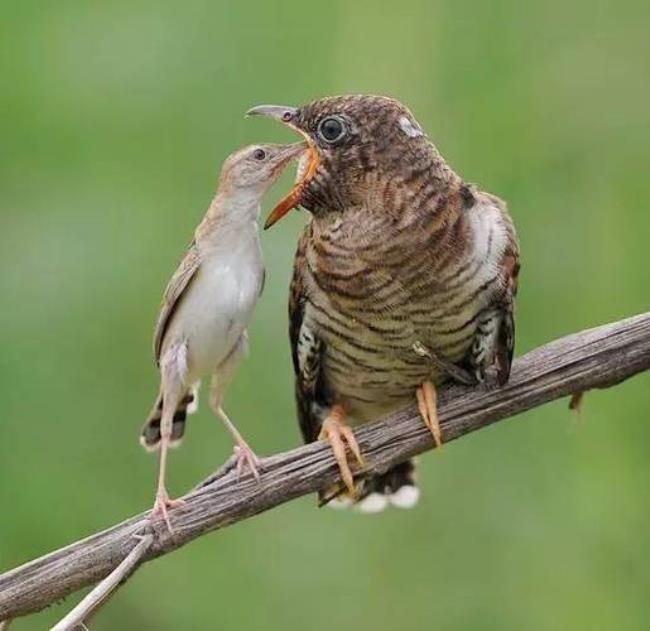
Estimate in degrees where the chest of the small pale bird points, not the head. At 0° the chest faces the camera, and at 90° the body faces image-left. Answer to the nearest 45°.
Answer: approximately 315°
